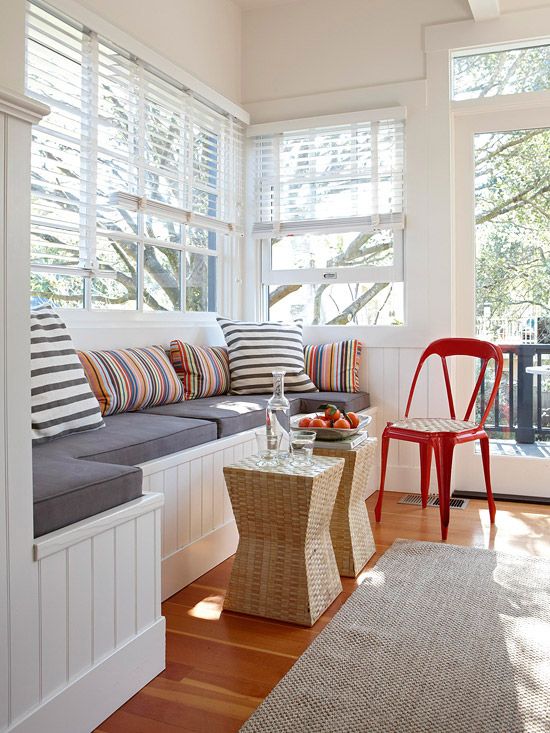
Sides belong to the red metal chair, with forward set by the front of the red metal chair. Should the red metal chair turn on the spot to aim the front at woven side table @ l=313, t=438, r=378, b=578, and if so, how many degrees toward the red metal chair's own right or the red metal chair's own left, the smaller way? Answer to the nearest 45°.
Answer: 0° — it already faces it

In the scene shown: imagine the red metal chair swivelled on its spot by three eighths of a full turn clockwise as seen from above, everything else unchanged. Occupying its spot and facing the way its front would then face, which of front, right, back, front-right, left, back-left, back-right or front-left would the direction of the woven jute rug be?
back

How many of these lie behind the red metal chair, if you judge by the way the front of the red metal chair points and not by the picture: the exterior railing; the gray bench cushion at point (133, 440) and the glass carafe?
1

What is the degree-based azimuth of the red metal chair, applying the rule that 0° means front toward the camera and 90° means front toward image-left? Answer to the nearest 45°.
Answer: approximately 45°

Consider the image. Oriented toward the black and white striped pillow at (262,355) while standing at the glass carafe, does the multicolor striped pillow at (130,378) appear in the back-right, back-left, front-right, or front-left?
front-left

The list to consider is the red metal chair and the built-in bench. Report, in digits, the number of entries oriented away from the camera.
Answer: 0

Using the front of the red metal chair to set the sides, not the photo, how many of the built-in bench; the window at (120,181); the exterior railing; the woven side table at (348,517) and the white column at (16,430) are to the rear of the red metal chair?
1

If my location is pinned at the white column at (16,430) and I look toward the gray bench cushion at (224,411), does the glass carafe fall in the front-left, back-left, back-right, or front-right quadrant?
front-right

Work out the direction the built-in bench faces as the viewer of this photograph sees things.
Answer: facing the viewer and to the right of the viewer
